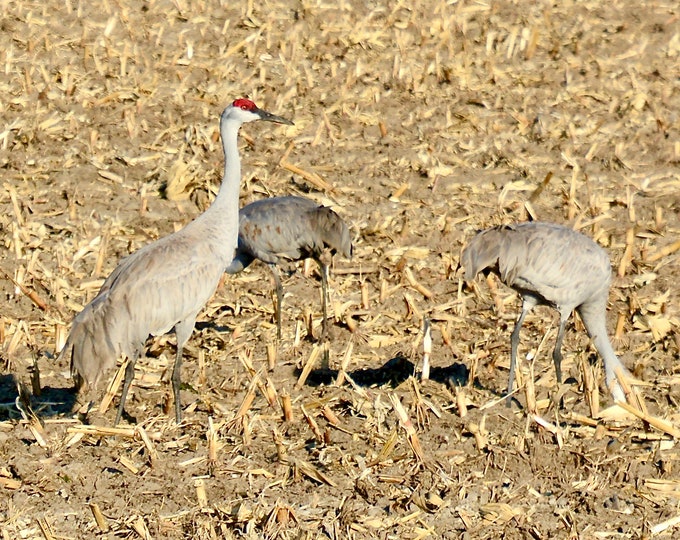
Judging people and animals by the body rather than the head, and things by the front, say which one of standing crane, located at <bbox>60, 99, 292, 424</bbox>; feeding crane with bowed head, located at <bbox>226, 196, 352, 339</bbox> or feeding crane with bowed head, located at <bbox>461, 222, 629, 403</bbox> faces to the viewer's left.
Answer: feeding crane with bowed head, located at <bbox>226, 196, 352, 339</bbox>

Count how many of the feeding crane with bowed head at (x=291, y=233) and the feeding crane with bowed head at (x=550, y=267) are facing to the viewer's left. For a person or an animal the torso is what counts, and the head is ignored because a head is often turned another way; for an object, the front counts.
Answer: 1

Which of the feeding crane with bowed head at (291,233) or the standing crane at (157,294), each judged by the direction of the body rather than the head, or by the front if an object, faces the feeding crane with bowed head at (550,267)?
the standing crane

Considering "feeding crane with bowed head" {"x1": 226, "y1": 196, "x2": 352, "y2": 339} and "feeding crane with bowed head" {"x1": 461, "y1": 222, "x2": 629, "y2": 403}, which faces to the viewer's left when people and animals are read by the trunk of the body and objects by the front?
"feeding crane with bowed head" {"x1": 226, "y1": 196, "x2": 352, "y2": 339}

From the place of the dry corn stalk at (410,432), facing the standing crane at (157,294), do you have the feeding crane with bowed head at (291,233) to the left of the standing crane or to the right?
right

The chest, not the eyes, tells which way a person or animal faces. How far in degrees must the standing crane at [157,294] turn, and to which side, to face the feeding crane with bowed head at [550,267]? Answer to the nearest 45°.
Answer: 0° — it already faces it

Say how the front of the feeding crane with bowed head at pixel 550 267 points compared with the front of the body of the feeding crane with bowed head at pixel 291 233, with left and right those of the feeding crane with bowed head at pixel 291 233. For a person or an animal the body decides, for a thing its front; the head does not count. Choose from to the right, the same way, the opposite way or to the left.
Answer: the opposite way

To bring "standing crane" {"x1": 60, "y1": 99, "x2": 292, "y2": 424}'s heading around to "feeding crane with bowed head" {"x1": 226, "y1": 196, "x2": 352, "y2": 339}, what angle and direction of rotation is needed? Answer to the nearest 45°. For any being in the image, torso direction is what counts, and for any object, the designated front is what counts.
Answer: approximately 45° to its left

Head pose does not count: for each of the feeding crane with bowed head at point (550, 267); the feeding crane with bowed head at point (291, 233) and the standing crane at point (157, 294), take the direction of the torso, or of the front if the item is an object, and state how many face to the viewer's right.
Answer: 2

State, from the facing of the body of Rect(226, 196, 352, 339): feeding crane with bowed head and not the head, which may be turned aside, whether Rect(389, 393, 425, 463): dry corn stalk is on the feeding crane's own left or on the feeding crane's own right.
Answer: on the feeding crane's own left

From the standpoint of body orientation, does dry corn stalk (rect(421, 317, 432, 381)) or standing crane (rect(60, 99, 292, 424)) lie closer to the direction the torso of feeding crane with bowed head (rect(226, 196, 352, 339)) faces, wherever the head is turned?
the standing crane

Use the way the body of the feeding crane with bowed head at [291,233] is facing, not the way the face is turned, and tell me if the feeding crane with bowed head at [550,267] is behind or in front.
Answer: behind

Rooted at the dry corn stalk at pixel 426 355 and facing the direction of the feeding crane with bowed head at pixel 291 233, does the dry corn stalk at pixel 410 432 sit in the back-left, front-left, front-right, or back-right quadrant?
back-left

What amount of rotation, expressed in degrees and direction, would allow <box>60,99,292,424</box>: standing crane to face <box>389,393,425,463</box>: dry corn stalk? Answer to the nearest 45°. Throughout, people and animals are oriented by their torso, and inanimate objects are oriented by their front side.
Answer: approximately 45° to its right

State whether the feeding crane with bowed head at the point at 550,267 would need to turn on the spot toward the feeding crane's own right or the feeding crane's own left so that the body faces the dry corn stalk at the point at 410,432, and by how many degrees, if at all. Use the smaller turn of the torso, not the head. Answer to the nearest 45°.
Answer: approximately 90° to the feeding crane's own right
